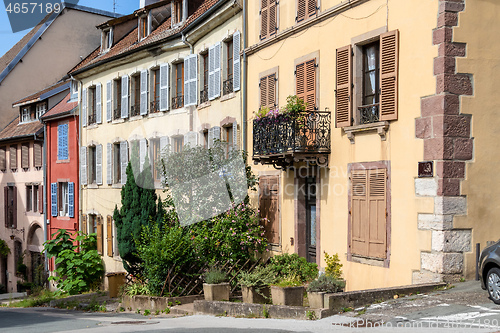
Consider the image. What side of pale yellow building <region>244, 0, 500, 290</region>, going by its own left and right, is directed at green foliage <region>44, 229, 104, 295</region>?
right

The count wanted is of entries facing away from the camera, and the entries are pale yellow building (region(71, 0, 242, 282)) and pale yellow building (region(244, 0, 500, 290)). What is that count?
0

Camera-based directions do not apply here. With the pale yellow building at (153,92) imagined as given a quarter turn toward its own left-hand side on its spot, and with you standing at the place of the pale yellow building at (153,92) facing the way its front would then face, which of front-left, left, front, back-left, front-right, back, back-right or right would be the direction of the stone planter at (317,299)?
front-right

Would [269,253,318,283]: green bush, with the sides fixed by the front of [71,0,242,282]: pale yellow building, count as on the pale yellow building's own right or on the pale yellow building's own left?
on the pale yellow building's own left

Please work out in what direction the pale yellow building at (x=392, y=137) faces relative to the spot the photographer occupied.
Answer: facing the viewer and to the left of the viewer
